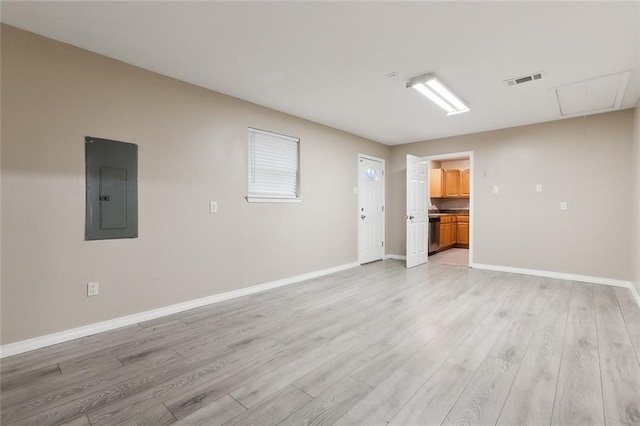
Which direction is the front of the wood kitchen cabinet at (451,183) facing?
toward the camera

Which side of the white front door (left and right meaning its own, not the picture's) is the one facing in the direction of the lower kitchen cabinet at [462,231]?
left

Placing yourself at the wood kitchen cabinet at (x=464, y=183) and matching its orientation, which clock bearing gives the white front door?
The white front door is roughly at 1 o'clock from the wood kitchen cabinet.

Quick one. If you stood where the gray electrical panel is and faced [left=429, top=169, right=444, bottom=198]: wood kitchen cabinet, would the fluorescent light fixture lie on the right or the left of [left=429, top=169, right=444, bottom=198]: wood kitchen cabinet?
right

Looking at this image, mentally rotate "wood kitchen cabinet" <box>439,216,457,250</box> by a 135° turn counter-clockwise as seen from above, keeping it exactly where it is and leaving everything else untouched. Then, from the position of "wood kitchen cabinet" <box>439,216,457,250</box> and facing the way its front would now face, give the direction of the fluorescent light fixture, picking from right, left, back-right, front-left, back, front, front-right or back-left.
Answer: back

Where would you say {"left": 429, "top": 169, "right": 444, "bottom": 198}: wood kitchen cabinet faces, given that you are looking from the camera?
facing the viewer

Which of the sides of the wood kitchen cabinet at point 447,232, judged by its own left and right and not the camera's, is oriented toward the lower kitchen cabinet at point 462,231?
left

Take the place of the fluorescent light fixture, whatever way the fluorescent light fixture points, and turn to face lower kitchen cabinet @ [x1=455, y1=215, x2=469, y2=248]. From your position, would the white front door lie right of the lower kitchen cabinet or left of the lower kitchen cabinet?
left

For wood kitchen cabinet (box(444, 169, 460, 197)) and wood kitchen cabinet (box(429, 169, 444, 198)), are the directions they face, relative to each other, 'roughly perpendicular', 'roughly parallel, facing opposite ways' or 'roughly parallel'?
roughly parallel

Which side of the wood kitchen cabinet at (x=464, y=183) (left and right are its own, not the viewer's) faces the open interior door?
front

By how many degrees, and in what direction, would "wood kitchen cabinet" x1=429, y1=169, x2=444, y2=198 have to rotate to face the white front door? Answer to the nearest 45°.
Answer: approximately 45° to its right

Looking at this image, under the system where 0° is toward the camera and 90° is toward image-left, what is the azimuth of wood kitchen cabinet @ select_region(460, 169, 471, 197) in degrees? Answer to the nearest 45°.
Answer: approximately 0°

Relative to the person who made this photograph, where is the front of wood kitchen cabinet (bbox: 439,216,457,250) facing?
facing the viewer and to the right of the viewer

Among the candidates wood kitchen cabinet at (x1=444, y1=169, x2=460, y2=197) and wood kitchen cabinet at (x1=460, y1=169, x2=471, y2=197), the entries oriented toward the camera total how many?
2
